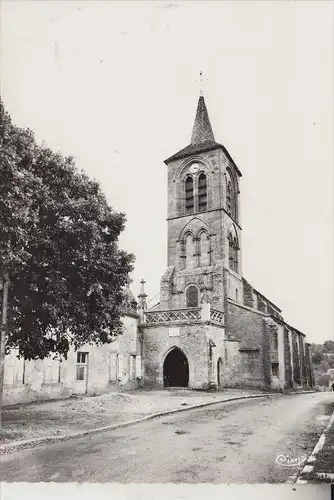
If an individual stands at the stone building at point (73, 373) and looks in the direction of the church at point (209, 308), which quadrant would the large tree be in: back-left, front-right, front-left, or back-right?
back-right

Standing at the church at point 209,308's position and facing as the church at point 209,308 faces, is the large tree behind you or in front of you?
in front

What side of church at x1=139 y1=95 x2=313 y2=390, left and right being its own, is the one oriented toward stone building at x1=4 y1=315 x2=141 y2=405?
front

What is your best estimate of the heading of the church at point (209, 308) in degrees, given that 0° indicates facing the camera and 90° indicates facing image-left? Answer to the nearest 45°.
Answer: approximately 45°
